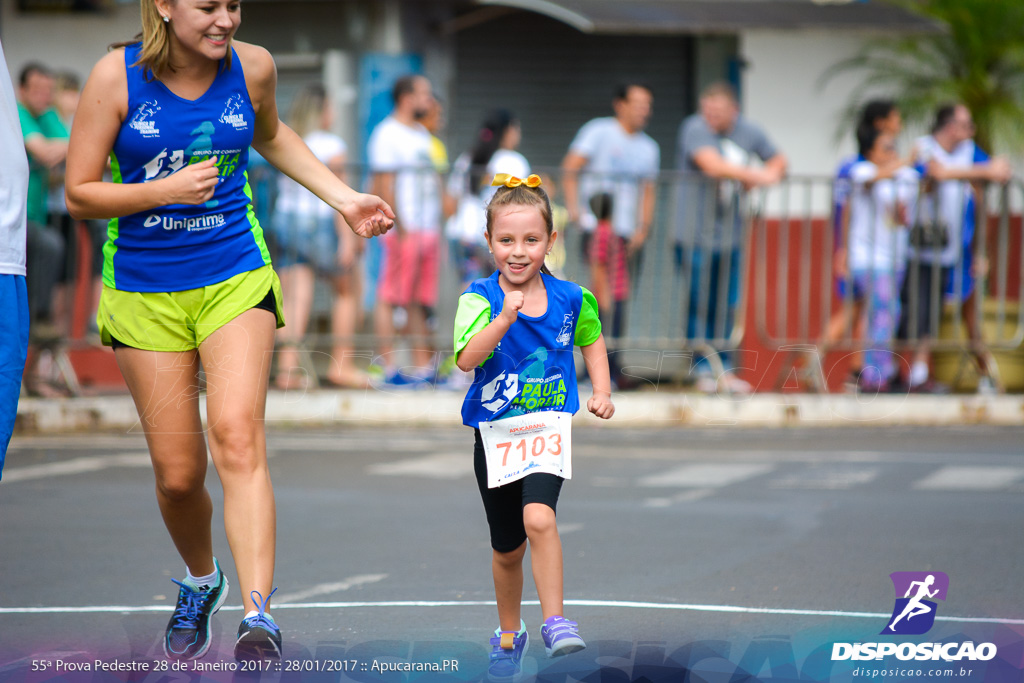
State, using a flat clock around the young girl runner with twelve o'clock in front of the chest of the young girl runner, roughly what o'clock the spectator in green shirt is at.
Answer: The spectator in green shirt is roughly at 5 o'clock from the young girl runner.

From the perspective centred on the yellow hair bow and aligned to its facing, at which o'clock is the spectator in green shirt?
The spectator in green shirt is roughly at 5 o'clock from the yellow hair bow.

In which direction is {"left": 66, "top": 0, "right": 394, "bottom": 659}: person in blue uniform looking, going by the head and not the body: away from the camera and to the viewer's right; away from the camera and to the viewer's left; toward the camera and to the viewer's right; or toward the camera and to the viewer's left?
toward the camera and to the viewer's right

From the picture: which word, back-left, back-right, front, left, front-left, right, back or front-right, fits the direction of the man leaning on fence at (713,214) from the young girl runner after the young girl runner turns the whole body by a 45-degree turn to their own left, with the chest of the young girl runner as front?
back-left

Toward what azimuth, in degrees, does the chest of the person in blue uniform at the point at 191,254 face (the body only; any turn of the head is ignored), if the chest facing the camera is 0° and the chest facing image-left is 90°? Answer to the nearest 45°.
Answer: approximately 0°

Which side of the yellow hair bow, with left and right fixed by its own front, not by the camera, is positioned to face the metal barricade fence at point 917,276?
back

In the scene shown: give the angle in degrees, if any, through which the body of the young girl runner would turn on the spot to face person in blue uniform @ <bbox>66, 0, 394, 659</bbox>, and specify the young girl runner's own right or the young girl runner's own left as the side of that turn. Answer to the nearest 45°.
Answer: approximately 90° to the young girl runner's own right

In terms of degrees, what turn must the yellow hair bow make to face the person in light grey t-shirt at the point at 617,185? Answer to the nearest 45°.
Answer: approximately 180°

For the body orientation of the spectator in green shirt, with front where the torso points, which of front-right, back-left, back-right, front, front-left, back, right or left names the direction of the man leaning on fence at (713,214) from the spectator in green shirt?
front-left

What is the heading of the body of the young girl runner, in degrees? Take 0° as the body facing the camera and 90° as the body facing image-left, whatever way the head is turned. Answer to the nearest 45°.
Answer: approximately 0°

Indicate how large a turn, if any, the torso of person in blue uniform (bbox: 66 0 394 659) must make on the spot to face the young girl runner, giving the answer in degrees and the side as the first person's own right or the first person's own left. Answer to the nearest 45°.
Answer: approximately 45° to the first person's own left

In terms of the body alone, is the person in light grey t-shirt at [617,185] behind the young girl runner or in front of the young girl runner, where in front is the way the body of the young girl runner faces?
behind

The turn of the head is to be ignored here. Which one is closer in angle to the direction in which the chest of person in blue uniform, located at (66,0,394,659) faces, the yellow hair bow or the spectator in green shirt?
the yellow hair bow
